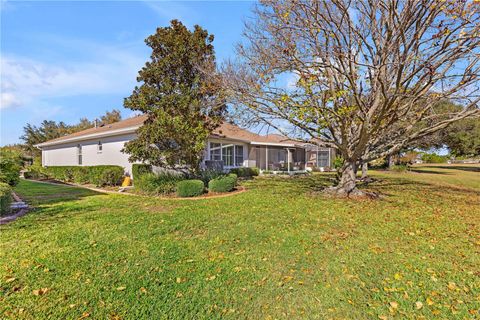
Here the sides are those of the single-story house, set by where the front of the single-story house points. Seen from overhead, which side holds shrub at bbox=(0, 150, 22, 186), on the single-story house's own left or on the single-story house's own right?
on the single-story house's own left

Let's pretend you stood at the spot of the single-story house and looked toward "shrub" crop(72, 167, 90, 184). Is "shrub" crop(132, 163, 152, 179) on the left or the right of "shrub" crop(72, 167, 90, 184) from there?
left
